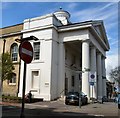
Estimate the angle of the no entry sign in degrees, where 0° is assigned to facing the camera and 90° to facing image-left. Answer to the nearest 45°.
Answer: approximately 315°

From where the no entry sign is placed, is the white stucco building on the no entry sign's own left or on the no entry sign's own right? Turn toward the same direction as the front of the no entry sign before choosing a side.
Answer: on the no entry sign's own left

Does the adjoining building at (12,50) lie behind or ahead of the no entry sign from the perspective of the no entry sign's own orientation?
behind

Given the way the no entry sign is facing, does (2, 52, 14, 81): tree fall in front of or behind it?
behind

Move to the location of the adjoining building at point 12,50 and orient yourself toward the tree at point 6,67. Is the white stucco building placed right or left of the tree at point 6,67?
left
